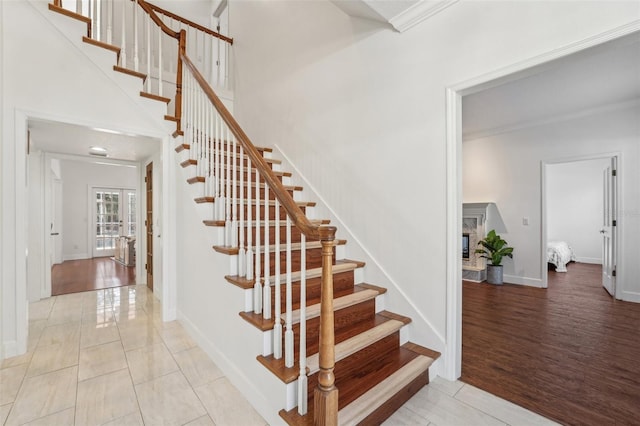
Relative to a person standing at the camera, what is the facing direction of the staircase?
facing the viewer and to the right of the viewer

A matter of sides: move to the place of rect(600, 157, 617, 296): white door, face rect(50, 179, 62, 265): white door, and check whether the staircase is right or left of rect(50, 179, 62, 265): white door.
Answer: left

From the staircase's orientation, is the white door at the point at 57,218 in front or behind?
behind

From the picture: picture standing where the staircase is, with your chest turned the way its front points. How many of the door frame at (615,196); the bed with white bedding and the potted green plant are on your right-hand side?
0

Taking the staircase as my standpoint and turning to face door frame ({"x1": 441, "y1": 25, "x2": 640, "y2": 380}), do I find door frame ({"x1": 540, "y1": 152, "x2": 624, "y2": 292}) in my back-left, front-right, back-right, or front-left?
front-left

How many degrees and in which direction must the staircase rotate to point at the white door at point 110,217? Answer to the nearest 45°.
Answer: approximately 180°

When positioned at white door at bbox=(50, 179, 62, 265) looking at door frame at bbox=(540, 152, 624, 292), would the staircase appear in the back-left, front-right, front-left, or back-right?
front-right

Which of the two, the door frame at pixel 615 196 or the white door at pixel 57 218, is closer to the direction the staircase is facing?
the door frame

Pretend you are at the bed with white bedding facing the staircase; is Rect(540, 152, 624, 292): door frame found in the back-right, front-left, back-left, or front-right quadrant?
front-left

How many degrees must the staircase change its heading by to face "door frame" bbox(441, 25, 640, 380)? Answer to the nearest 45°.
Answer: approximately 45° to its left

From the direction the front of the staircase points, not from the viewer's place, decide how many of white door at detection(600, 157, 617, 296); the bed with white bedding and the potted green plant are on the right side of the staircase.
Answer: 0

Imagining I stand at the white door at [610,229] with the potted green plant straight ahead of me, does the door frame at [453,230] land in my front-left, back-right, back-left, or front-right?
front-left

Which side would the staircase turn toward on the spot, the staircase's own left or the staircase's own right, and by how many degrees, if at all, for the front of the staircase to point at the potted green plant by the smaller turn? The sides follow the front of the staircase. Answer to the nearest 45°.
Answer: approximately 90° to the staircase's own left

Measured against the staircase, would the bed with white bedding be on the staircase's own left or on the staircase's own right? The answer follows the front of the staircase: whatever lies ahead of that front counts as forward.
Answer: on the staircase's own left

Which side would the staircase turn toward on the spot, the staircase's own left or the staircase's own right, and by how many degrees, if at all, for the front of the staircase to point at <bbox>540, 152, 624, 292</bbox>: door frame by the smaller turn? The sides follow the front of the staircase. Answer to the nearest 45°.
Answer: approximately 45° to the staircase's own left

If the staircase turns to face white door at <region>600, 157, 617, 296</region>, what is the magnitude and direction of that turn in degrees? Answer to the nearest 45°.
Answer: approximately 45° to its left
